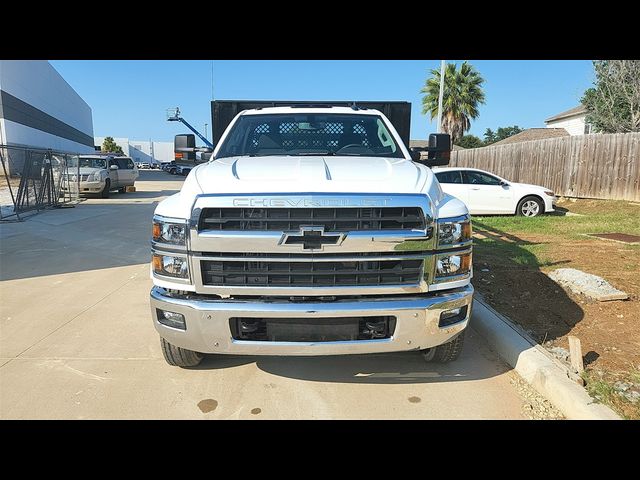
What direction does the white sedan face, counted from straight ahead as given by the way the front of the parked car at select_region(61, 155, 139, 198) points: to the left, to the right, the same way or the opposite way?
to the left

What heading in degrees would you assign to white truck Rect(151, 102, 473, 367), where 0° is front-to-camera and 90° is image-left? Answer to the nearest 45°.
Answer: approximately 0°

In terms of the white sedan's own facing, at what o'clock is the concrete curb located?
The concrete curb is roughly at 3 o'clock from the white sedan.

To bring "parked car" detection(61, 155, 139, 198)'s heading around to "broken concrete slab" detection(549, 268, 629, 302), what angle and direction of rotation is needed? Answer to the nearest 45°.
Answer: approximately 45° to its left

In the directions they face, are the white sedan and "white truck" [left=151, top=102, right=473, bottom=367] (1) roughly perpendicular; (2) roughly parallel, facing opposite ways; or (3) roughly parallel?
roughly perpendicular

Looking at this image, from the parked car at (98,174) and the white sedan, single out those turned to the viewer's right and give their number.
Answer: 1

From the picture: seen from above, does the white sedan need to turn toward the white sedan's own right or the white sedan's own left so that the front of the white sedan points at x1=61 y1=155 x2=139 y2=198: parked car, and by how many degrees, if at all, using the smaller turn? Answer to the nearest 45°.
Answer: approximately 180°

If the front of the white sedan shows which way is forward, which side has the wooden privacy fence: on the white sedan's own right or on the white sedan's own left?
on the white sedan's own left

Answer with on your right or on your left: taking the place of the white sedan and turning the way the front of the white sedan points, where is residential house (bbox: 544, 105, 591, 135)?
on your left

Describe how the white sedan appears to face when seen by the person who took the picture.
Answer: facing to the right of the viewer

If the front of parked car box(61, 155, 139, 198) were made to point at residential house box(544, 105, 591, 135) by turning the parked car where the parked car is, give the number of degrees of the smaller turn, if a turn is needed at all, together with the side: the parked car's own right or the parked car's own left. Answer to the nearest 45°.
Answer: approximately 135° to the parked car's own left

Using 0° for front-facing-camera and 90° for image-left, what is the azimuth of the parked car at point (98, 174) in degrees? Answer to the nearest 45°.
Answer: approximately 45°
